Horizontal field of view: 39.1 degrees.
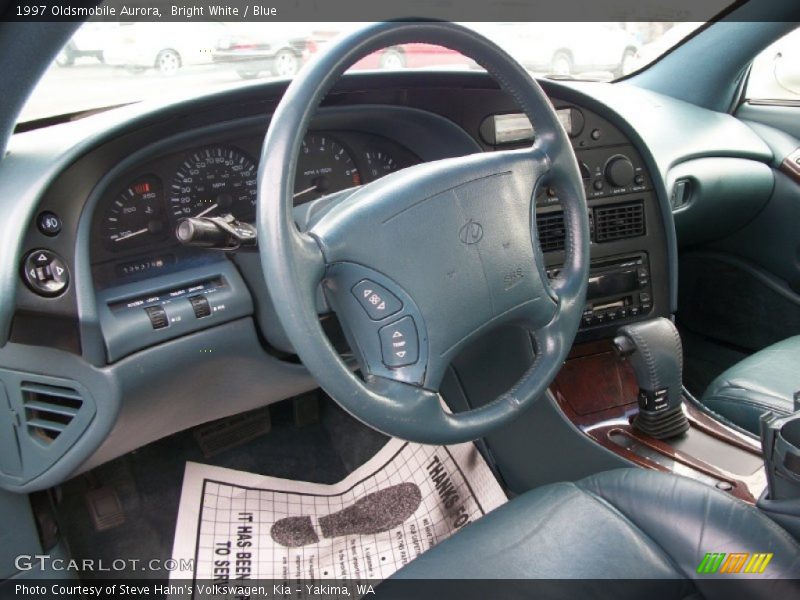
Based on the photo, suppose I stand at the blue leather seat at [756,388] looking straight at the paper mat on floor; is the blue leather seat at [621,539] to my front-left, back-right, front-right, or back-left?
front-left

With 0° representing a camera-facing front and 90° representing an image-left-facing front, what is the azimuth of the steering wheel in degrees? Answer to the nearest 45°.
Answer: approximately 315°

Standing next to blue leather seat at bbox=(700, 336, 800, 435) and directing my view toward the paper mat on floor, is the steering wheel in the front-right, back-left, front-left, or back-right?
front-left

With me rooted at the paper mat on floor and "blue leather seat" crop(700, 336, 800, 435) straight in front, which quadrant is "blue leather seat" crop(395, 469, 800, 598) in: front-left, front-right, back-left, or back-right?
front-right

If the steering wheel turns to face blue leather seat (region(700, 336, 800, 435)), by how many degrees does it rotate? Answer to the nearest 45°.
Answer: approximately 90° to its left
